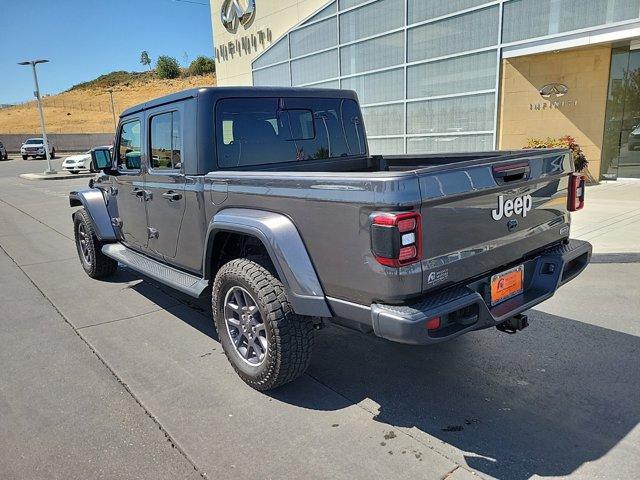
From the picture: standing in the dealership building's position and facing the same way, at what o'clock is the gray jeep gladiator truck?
The gray jeep gladiator truck is roughly at 11 o'clock from the dealership building.

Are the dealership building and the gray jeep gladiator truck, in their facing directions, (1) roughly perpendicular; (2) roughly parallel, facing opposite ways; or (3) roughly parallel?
roughly perpendicular

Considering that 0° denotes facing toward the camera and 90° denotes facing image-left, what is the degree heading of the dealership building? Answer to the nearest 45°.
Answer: approximately 45°

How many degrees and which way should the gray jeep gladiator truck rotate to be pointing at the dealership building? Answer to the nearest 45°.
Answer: approximately 90° to its right

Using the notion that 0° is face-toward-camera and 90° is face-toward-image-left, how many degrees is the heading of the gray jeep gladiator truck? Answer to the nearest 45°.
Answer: approximately 135°

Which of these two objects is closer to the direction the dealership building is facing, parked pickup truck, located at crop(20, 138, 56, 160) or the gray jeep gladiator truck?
the gray jeep gladiator truck

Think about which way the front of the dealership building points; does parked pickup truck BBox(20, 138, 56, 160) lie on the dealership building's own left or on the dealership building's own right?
on the dealership building's own right
